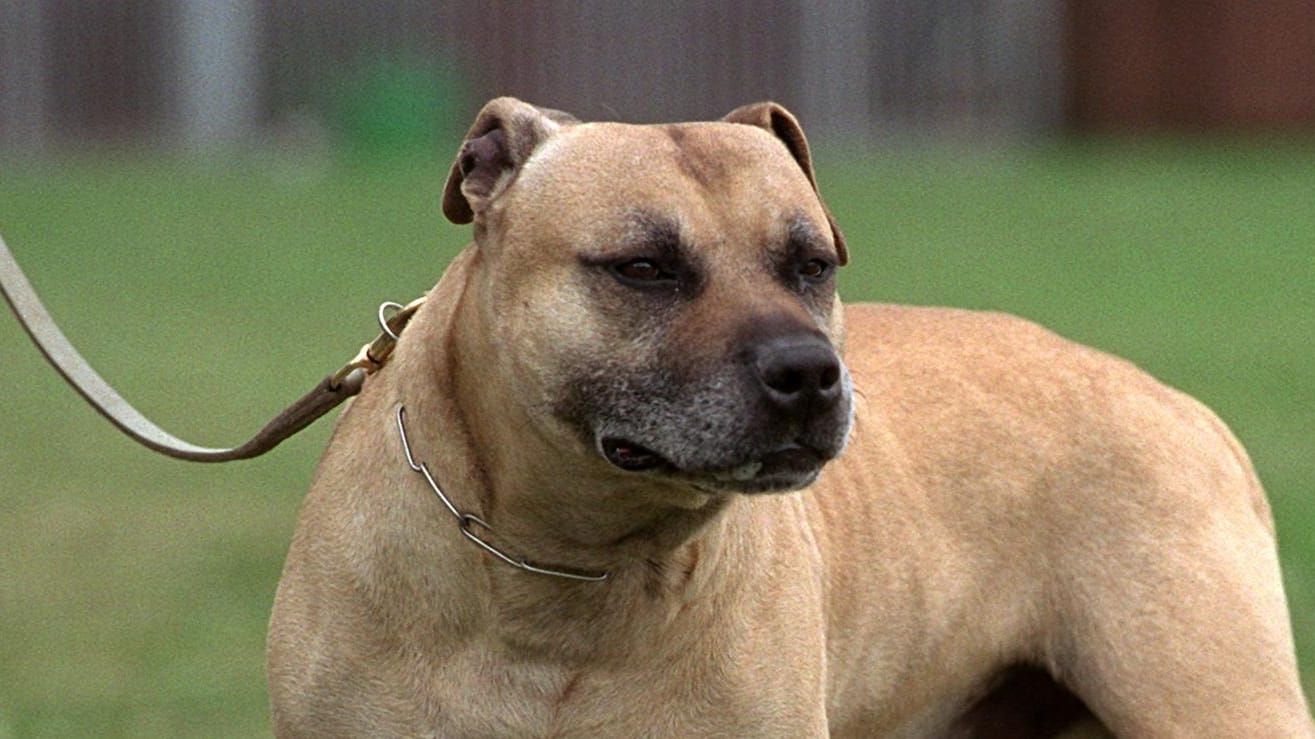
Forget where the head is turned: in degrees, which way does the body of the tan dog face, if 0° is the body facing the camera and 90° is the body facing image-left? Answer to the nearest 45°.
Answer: approximately 45°

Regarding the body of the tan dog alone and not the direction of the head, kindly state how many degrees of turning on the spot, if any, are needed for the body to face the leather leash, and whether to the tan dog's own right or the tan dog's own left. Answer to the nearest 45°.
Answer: approximately 90° to the tan dog's own right
